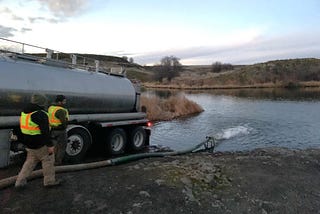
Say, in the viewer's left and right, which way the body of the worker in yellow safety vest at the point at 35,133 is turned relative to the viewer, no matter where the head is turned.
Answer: facing away from the viewer and to the right of the viewer

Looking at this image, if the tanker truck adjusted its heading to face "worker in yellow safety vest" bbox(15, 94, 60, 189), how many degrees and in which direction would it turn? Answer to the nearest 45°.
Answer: approximately 45° to its left
